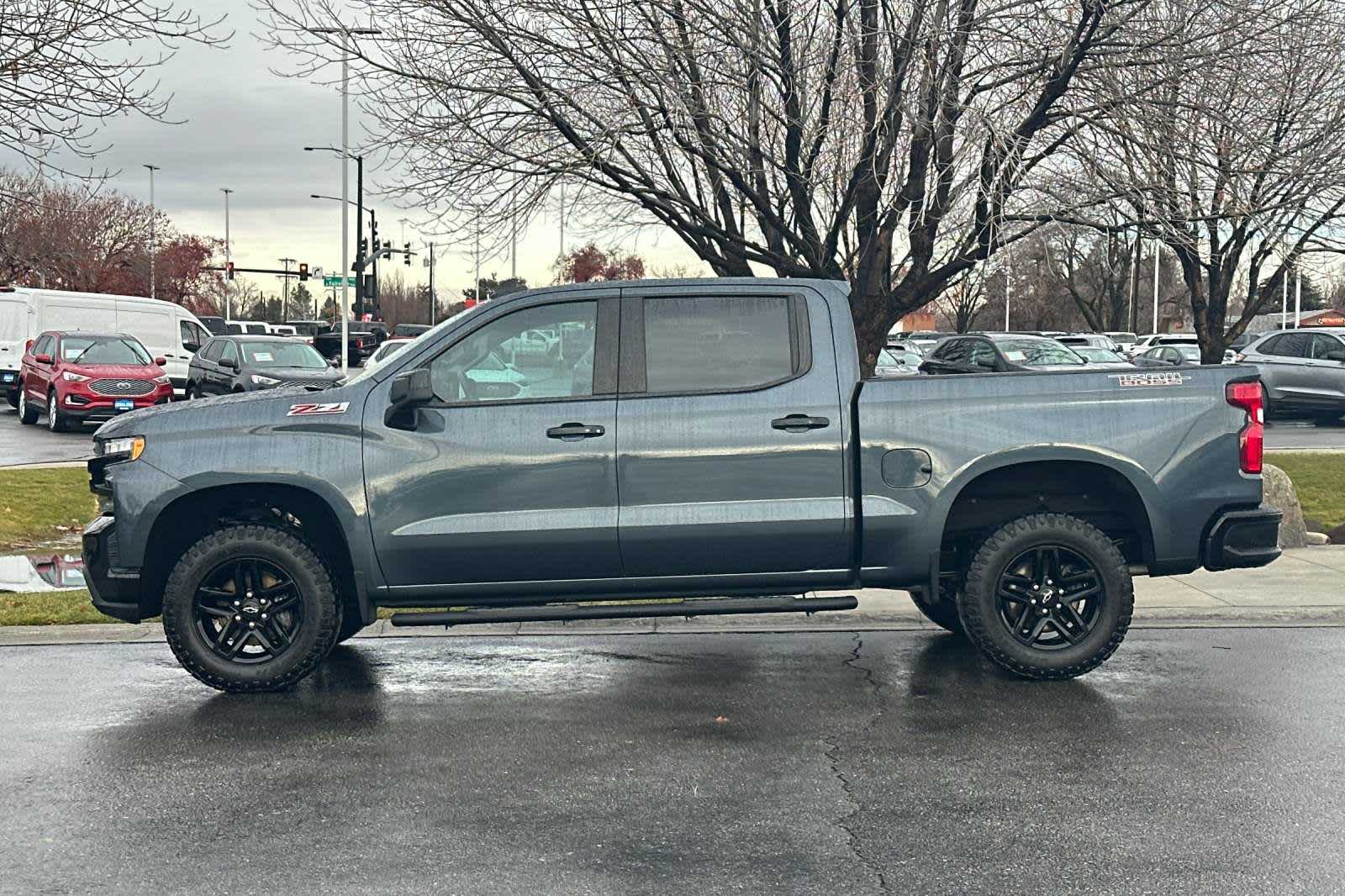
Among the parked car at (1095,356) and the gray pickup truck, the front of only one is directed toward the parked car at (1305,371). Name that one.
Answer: the parked car at (1095,356)

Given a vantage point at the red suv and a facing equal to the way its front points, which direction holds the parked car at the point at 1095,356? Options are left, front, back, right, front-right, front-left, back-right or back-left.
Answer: front-left

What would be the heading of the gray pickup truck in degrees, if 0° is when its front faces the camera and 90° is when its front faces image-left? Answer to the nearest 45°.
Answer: approximately 90°

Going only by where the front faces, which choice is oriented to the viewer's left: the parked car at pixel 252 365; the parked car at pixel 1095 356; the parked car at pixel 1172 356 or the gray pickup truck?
the gray pickup truck

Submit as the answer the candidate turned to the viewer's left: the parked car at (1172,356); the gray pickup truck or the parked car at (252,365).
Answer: the gray pickup truck

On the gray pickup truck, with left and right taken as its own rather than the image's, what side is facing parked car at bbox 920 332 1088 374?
right

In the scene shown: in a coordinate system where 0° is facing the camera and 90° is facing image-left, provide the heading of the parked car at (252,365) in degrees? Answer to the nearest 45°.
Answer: approximately 315°

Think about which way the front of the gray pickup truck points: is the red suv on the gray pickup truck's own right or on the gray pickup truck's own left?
on the gray pickup truck's own right
